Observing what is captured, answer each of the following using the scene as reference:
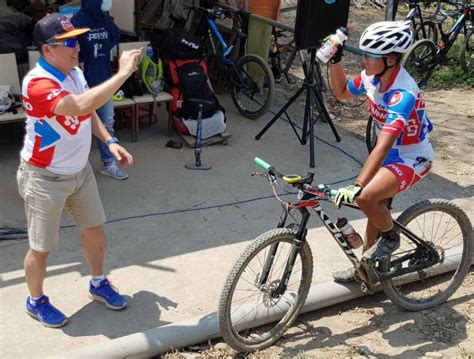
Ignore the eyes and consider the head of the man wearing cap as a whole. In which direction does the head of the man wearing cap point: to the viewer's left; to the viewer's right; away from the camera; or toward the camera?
to the viewer's right

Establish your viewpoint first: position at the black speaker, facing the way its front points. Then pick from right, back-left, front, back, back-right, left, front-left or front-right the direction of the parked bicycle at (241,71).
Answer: back-right

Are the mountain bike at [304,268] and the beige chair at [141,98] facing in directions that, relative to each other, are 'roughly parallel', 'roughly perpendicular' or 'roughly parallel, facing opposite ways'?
roughly perpendicular

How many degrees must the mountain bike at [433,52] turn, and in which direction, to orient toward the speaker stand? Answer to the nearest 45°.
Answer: approximately 135° to its right

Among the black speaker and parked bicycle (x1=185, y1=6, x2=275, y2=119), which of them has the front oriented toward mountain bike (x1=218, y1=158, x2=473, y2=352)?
the black speaker

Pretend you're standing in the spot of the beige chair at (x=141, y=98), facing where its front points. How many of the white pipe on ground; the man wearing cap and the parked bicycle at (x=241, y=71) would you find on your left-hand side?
1

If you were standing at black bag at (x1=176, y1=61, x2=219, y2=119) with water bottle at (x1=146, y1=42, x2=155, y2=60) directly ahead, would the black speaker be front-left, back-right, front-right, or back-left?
back-right

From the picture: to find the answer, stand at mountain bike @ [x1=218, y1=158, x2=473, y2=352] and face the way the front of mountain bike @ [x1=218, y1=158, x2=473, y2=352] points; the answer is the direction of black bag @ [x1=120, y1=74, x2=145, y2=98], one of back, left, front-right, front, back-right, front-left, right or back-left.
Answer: right

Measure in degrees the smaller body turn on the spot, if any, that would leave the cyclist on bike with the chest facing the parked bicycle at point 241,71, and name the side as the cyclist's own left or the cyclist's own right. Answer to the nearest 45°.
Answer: approximately 90° to the cyclist's own right
